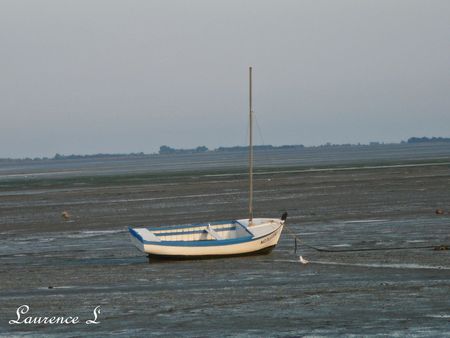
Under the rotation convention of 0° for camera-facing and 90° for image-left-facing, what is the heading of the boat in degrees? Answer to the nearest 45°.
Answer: approximately 270°
